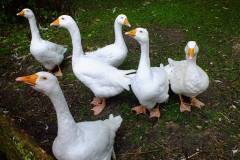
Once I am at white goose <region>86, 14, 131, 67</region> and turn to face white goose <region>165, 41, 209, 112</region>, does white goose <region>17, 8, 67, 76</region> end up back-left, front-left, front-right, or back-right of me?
back-right

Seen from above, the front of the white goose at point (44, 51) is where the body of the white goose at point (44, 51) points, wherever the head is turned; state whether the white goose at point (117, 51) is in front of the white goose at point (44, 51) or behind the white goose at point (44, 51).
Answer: behind

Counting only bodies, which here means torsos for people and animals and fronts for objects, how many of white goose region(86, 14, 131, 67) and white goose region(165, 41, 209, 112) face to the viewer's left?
0

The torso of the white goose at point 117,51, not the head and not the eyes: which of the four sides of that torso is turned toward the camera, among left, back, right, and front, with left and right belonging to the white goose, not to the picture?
right

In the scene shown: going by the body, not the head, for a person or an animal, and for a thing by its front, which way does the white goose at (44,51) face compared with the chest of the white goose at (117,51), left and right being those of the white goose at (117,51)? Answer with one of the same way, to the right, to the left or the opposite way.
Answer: the opposite way

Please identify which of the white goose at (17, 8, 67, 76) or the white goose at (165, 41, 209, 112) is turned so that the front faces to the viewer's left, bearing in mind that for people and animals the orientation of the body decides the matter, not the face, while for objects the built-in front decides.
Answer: the white goose at (17, 8, 67, 76)

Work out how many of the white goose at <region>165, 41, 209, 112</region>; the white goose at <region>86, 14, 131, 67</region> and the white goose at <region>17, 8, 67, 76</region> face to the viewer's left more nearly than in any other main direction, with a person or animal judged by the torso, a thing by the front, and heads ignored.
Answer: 1

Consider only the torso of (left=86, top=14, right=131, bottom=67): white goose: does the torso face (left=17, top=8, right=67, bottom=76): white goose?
no

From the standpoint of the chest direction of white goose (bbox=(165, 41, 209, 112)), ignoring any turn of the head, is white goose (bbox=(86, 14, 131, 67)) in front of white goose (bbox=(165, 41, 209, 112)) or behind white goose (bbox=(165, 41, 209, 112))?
behind

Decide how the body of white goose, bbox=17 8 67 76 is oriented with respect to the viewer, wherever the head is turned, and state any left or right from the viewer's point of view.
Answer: facing to the left of the viewer

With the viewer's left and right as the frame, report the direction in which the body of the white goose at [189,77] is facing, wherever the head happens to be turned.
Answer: facing the viewer and to the right of the viewer
